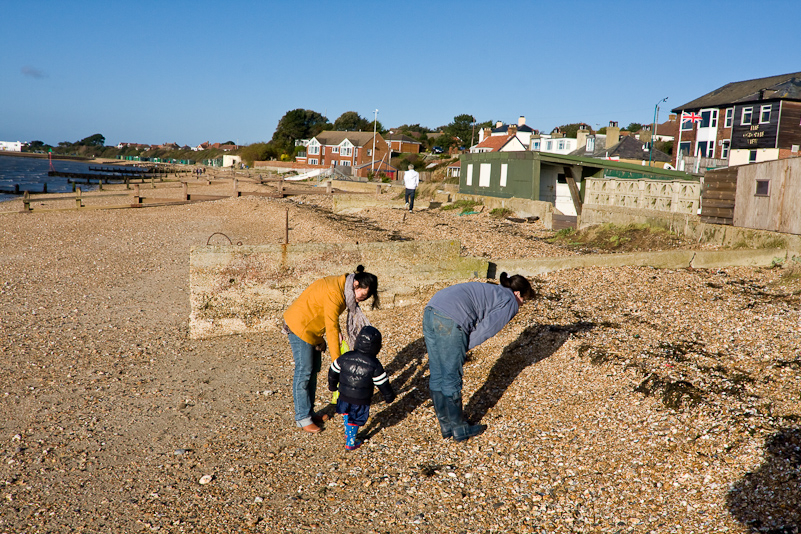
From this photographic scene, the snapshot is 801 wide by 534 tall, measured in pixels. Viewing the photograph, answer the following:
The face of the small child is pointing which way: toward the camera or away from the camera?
away from the camera

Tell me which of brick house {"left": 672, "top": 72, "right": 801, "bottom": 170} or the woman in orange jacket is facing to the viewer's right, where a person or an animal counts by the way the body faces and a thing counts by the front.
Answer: the woman in orange jacket

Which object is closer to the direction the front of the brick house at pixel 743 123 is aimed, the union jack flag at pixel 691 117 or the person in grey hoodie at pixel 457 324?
the person in grey hoodie

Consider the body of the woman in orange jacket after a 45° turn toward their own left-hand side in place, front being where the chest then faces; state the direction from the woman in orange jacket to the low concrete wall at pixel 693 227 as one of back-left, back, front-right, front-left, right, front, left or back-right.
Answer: front

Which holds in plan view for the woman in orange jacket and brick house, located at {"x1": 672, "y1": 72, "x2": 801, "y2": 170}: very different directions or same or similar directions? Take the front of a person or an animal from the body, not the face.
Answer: very different directions

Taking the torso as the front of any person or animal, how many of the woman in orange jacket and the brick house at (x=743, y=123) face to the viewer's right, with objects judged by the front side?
1

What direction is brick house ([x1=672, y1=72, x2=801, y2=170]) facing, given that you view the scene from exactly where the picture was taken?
facing the viewer and to the left of the viewer

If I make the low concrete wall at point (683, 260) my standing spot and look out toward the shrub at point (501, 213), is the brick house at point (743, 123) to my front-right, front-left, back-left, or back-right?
front-right

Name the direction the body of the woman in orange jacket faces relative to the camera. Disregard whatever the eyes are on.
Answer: to the viewer's right
